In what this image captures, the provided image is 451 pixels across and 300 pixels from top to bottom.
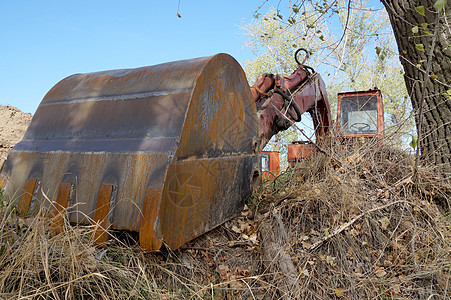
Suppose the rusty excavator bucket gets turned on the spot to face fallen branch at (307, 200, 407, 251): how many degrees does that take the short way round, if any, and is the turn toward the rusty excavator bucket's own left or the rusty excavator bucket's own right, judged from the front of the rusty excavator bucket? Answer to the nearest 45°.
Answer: approximately 135° to the rusty excavator bucket's own left

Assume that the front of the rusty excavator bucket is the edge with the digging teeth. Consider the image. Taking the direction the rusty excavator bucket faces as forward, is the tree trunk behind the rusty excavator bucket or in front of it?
behind

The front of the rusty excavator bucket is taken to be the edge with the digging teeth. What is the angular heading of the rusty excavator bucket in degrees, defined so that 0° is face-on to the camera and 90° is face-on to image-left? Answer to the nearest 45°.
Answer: approximately 45°

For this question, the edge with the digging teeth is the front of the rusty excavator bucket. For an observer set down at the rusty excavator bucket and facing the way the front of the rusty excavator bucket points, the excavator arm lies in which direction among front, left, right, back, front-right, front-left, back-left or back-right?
back
